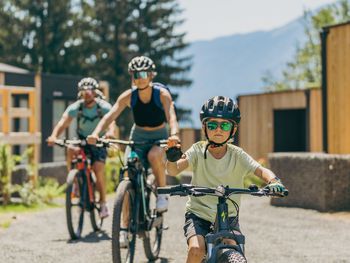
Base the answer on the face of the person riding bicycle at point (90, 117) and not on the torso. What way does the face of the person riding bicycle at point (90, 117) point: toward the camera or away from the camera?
toward the camera

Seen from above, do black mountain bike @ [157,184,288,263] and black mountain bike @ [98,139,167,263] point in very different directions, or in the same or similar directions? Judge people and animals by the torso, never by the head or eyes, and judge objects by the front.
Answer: same or similar directions

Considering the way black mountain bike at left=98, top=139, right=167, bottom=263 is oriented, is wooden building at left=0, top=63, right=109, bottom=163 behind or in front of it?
behind

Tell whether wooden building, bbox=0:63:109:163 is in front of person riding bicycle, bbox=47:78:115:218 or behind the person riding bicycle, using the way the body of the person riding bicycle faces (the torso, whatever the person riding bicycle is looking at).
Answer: behind

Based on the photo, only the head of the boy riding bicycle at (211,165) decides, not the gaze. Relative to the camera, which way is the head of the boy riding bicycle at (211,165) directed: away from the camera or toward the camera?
toward the camera

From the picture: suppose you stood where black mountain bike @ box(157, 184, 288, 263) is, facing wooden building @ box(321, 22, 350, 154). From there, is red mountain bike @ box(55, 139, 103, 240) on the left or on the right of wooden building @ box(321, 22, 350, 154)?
left

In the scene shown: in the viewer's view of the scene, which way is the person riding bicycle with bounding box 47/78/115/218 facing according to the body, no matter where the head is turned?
toward the camera

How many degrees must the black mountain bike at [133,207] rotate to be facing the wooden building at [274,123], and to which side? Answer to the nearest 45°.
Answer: approximately 180°

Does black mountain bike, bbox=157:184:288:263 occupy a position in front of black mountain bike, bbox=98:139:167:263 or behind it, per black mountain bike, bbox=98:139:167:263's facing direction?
in front

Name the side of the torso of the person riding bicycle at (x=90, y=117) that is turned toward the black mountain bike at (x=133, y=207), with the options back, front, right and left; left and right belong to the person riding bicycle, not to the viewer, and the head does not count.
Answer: front

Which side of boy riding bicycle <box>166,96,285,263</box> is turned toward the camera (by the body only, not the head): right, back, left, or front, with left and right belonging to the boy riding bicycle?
front

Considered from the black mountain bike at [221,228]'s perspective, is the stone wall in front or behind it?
behind
